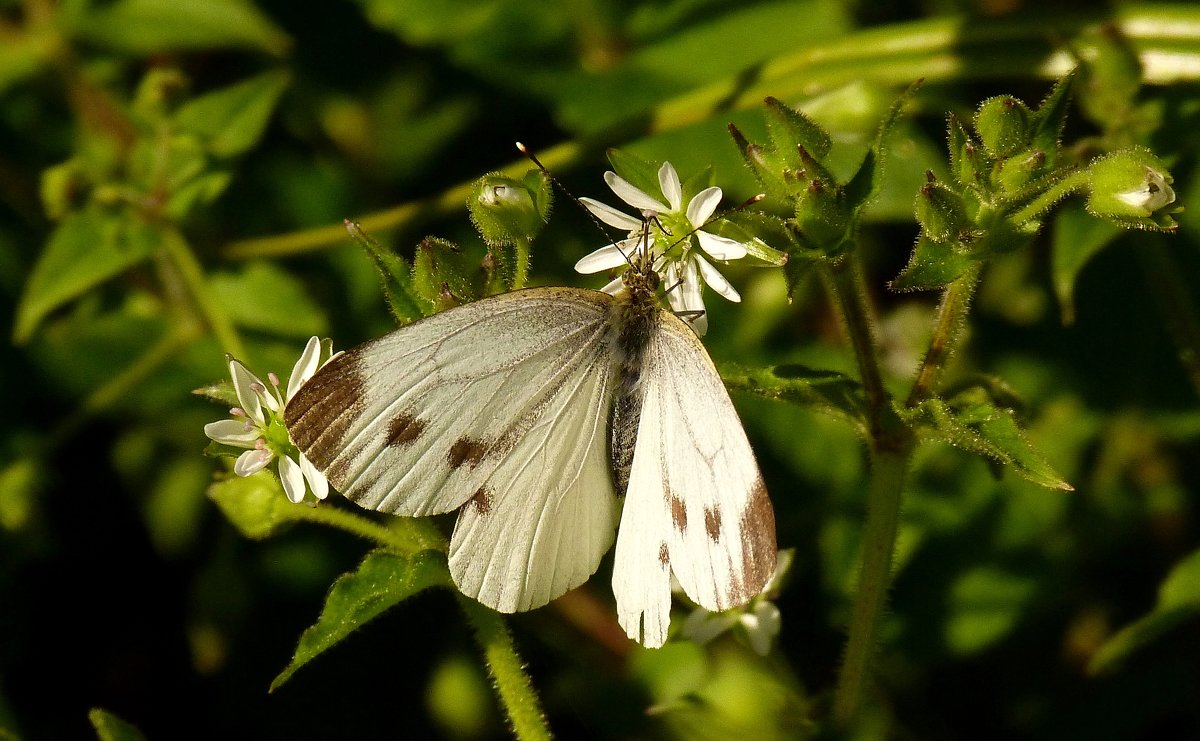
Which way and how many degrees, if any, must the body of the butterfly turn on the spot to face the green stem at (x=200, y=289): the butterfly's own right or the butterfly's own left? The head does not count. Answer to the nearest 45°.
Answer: approximately 45° to the butterfly's own left

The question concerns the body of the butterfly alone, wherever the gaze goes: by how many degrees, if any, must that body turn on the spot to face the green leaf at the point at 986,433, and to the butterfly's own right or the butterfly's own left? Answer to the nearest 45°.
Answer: approximately 90° to the butterfly's own right

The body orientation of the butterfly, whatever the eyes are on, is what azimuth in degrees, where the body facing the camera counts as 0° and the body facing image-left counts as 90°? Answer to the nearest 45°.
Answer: approximately 180°

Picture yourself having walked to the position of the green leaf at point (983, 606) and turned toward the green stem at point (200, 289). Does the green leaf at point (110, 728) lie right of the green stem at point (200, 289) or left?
left

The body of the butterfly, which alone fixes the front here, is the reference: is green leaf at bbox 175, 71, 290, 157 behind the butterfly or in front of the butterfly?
in front

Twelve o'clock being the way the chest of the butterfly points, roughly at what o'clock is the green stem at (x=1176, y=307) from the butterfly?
The green stem is roughly at 2 o'clock from the butterfly.

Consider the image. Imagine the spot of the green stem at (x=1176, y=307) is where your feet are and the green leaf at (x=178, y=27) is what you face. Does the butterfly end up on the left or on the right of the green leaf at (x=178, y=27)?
left

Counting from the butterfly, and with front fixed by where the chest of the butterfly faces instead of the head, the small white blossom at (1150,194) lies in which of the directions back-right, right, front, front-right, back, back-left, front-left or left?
right

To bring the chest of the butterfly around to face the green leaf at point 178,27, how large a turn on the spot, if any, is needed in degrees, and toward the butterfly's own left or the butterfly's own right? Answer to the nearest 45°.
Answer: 0° — it already faces it

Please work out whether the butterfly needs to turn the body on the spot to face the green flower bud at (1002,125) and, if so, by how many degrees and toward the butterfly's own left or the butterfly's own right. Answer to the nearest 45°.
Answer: approximately 90° to the butterfly's own right
